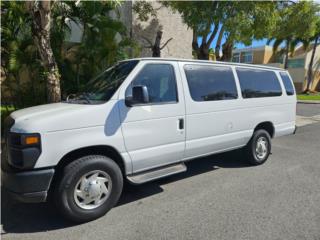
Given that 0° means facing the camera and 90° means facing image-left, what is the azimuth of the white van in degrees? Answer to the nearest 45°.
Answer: approximately 45°
